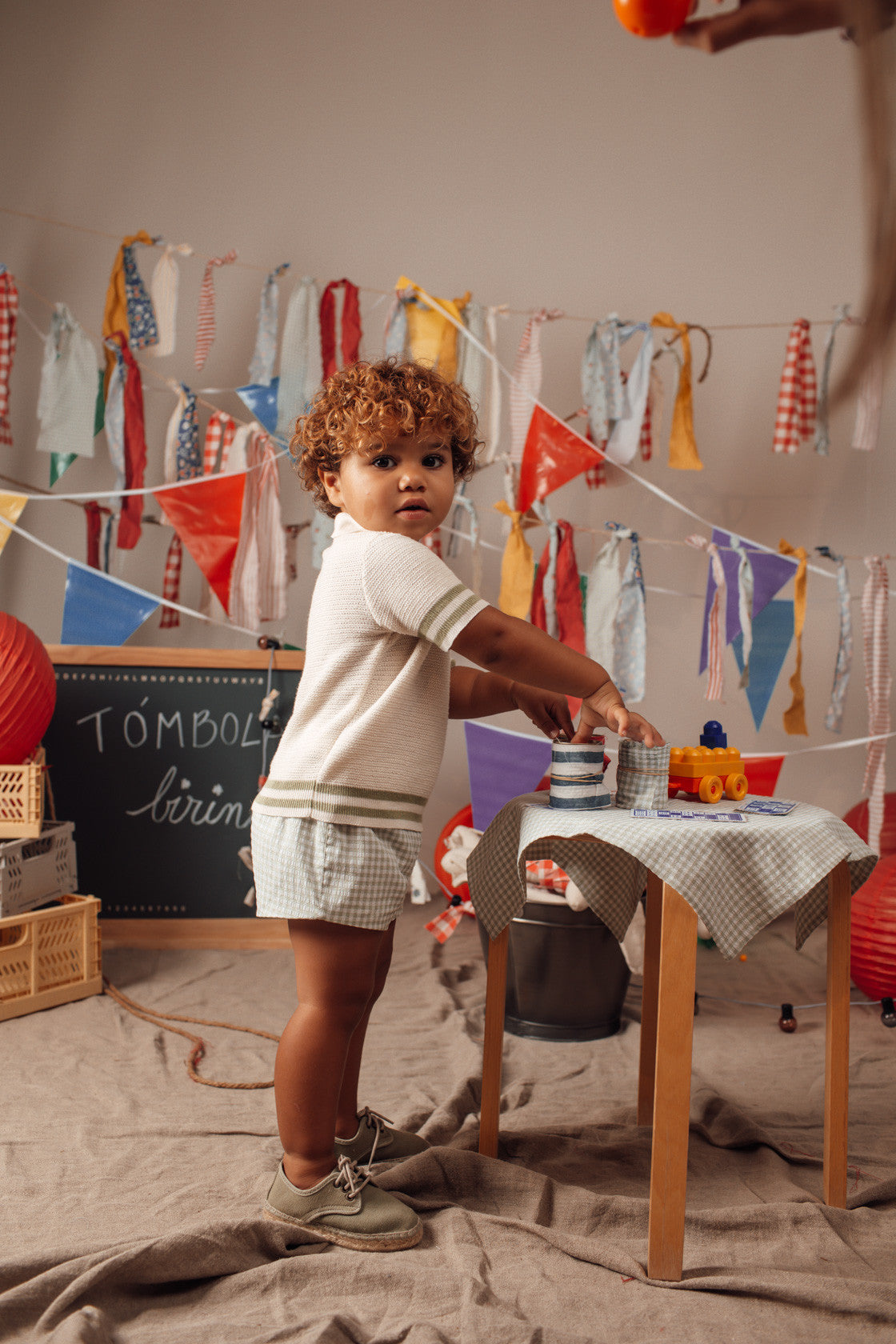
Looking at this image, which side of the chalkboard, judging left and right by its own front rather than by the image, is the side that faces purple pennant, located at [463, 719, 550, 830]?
left

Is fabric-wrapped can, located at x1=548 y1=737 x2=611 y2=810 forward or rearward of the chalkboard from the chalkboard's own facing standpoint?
forward

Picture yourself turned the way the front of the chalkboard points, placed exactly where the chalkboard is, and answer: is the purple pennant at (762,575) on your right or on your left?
on your left

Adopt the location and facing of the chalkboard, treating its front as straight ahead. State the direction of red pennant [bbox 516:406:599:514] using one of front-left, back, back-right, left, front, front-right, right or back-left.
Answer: left

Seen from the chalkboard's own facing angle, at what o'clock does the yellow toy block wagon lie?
The yellow toy block wagon is roughly at 11 o'clock from the chalkboard.

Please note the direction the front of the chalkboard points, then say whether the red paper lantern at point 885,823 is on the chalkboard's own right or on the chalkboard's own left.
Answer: on the chalkboard's own left

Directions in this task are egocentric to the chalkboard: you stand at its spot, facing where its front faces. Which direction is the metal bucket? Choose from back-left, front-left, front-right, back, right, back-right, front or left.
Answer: front-left

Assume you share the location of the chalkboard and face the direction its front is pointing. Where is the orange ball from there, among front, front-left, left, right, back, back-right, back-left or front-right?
front

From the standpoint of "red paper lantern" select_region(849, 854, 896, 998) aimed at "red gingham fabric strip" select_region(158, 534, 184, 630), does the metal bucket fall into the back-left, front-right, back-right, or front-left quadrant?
front-left

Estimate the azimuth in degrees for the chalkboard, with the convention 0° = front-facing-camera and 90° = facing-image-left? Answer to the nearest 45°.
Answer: approximately 0°

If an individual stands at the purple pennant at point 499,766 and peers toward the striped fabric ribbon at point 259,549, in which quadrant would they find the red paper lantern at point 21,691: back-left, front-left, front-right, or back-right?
front-left
